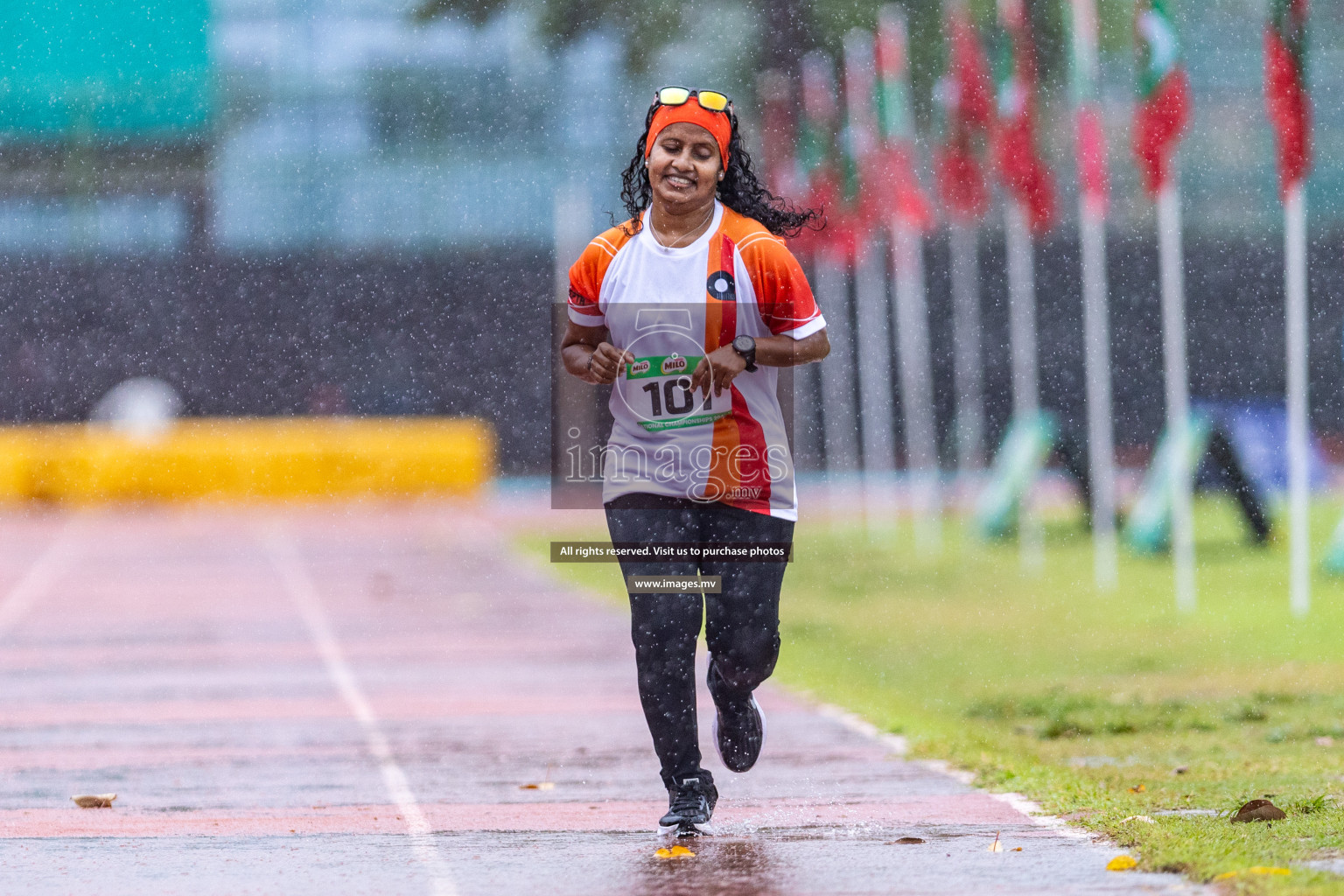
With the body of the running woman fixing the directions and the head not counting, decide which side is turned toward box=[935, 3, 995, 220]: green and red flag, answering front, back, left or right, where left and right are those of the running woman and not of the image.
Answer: back

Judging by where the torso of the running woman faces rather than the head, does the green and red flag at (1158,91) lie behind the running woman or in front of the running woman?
behind

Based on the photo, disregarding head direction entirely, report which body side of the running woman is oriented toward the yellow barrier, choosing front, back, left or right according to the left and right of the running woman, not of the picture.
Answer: back

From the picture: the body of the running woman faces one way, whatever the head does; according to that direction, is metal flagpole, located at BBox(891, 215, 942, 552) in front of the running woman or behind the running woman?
behind

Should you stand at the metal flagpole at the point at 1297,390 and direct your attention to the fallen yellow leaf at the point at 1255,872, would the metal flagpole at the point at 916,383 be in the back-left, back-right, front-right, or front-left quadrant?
back-right

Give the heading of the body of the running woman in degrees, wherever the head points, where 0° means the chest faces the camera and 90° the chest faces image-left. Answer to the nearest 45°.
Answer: approximately 0°

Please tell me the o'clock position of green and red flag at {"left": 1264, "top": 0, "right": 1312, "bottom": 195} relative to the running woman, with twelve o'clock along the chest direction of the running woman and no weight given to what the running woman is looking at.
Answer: The green and red flag is roughly at 7 o'clock from the running woman.

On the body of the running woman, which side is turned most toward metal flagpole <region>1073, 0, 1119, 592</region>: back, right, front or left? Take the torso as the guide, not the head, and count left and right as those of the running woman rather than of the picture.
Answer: back

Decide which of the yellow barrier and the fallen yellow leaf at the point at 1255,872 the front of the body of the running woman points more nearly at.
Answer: the fallen yellow leaf

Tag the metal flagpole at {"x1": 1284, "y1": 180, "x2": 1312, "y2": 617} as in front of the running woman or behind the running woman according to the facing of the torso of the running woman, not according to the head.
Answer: behind

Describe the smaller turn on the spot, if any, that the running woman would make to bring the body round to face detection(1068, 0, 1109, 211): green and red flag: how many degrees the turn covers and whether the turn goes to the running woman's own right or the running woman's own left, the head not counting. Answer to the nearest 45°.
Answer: approximately 180°

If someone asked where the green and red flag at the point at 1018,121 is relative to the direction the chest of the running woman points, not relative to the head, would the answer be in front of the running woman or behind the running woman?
behind
